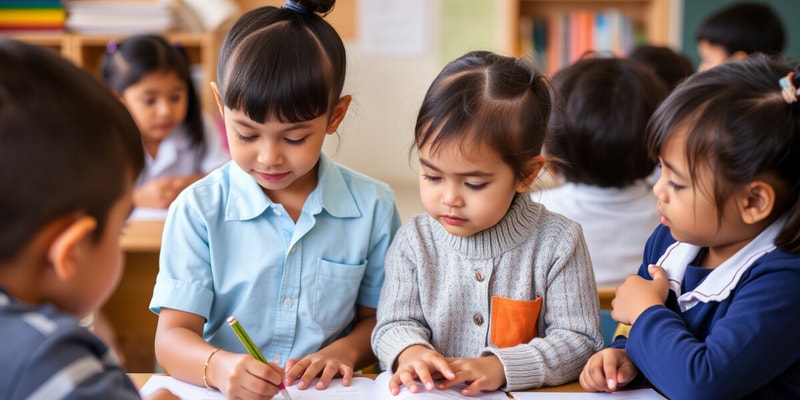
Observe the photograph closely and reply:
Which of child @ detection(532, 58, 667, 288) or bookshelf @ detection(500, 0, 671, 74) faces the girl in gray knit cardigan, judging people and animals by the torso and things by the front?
the bookshelf

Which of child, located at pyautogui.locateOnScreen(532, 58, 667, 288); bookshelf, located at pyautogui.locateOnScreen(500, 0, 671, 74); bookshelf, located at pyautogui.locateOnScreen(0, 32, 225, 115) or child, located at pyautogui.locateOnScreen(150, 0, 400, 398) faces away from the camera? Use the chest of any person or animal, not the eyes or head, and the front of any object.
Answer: child, located at pyautogui.locateOnScreen(532, 58, 667, 288)

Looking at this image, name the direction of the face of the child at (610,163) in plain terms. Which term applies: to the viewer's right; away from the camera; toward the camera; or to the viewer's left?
away from the camera

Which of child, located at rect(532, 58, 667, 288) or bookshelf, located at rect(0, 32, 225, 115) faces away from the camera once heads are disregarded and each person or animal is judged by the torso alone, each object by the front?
the child

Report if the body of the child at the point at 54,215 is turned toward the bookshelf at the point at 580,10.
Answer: yes

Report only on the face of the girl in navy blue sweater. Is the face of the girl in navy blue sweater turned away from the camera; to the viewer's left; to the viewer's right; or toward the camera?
to the viewer's left

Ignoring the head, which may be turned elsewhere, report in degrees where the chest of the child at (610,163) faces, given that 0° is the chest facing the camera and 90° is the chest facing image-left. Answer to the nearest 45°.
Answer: approximately 180°

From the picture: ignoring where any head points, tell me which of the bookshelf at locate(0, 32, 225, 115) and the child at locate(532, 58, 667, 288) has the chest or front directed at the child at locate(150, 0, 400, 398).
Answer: the bookshelf

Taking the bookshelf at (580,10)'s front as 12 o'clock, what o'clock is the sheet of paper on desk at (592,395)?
The sheet of paper on desk is roughly at 12 o'clock from the bookshelf.
